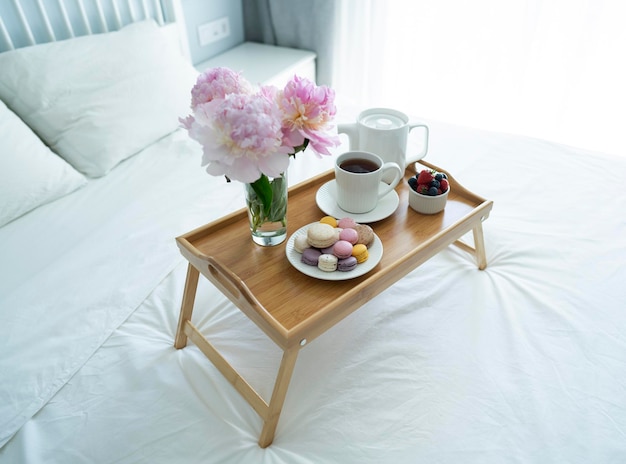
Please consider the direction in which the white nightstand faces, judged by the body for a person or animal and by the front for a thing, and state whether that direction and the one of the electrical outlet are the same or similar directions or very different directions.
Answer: same or similar directions

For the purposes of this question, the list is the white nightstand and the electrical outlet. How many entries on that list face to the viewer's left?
0

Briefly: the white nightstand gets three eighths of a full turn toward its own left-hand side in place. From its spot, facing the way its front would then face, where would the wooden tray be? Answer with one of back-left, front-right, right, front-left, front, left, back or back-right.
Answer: back

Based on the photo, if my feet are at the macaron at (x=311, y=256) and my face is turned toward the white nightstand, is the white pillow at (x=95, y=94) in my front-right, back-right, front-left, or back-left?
front-left

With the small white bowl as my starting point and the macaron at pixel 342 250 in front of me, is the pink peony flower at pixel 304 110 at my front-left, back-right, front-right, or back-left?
front-right

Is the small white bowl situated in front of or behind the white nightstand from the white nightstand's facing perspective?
in front

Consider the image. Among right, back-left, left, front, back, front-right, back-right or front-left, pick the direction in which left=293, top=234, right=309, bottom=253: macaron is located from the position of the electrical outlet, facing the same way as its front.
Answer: front-right

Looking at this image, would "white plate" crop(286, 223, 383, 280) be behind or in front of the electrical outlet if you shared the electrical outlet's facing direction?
in front

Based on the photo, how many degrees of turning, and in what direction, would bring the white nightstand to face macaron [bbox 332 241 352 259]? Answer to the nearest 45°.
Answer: approximately 45° to its right

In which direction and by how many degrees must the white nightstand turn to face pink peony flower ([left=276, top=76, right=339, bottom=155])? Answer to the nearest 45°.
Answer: approximately 45° to its right

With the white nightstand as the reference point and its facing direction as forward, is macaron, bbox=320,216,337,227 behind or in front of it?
in front

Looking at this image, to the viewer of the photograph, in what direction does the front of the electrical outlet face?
facing the viewer and to the right of the viewer
